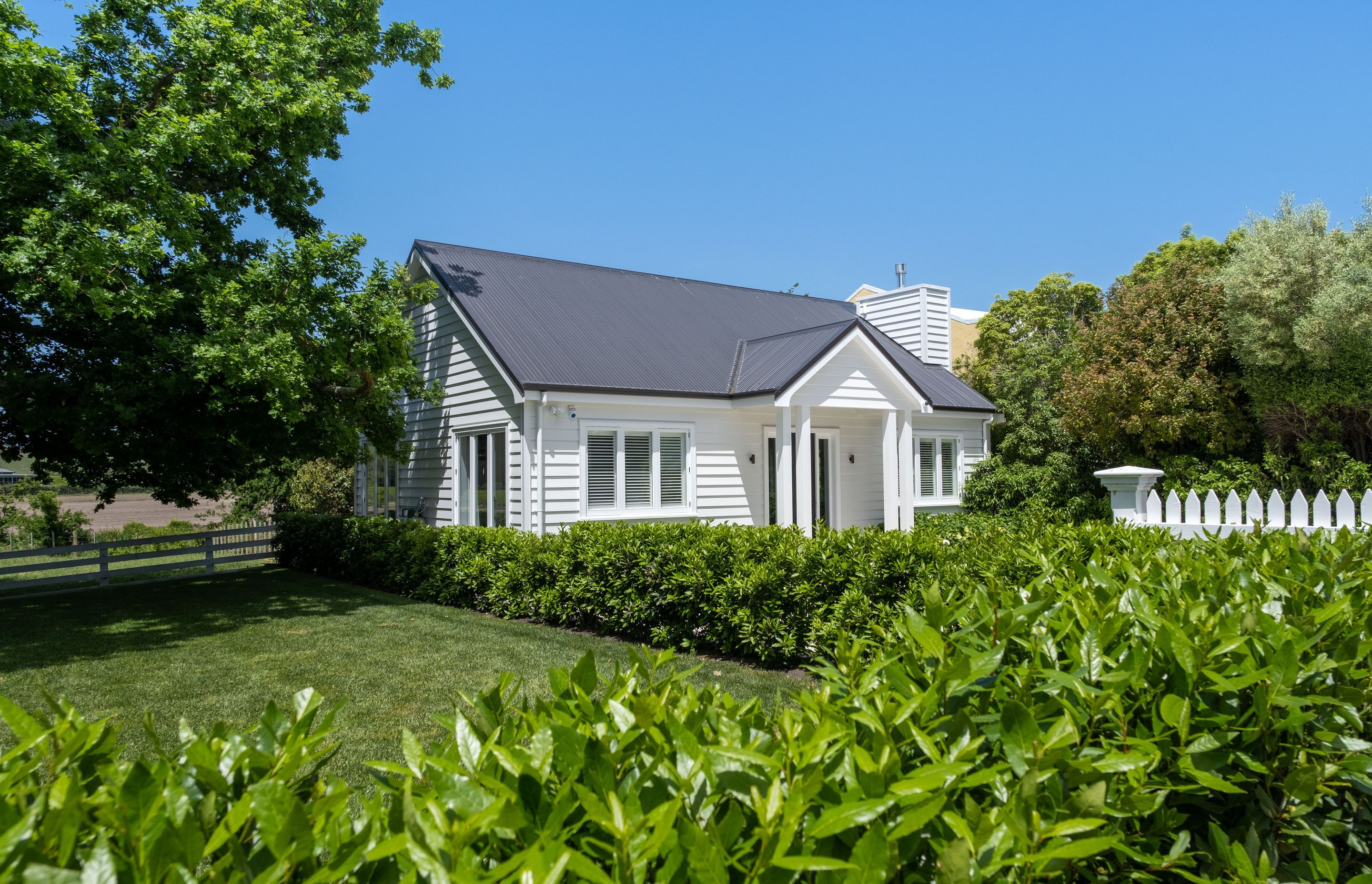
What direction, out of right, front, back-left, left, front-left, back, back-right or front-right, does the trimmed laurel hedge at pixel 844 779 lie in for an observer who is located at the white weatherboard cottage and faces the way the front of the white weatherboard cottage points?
front-right

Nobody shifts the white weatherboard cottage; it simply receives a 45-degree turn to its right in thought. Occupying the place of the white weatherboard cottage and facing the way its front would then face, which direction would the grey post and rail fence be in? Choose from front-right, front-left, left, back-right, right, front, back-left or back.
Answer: right

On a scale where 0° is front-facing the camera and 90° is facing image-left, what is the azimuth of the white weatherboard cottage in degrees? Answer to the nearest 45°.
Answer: approximately 315°

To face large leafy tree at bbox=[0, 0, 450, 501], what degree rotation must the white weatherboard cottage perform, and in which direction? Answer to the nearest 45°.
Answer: approximately 90° to its right

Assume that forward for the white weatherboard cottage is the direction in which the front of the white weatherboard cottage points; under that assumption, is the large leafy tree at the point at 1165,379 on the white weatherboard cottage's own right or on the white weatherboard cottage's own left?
on the white weatherboard cottage's own left

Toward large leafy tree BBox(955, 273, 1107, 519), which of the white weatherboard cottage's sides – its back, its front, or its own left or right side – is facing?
left

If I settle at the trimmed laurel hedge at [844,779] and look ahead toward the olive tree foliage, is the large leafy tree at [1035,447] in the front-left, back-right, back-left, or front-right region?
front-left

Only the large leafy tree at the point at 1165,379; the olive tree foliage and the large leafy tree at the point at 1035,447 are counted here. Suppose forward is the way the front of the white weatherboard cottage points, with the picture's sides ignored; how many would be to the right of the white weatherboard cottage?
0

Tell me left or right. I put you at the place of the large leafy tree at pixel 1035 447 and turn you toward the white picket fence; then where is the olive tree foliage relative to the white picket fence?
left

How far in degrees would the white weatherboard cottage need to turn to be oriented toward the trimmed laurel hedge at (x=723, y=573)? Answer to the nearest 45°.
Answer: approximately 45° to its right

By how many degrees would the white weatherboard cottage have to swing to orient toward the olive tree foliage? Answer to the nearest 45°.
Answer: approximately 45° to its left
